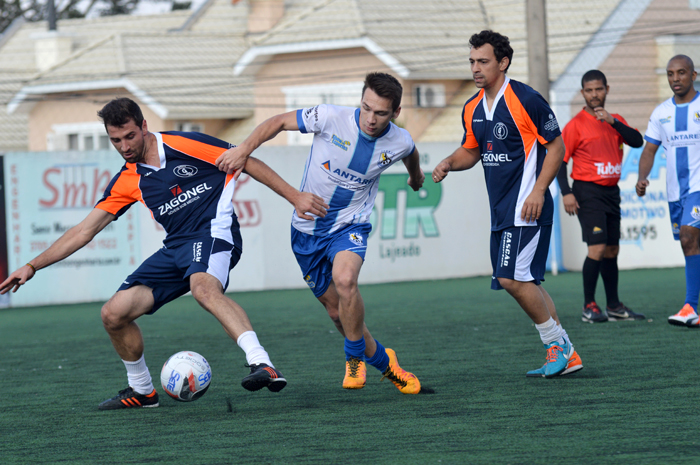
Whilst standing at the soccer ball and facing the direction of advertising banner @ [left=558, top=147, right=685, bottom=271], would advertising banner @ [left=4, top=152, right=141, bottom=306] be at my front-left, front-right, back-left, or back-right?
front-left

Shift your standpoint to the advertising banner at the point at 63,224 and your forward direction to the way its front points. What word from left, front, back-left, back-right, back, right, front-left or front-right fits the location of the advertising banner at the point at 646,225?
left

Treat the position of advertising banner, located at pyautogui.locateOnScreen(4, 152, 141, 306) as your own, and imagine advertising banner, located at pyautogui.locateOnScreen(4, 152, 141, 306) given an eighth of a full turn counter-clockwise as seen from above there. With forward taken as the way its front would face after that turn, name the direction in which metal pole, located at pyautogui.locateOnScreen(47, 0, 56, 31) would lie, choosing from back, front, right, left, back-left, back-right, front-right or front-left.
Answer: back-left

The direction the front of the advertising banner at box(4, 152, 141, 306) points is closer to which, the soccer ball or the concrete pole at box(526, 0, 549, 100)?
the soccer ball

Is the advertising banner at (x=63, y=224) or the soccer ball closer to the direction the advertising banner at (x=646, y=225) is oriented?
the soccer ball

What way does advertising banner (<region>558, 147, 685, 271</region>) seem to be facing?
toward the camera

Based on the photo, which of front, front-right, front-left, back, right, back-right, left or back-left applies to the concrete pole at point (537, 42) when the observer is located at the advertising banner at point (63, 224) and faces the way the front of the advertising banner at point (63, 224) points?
left

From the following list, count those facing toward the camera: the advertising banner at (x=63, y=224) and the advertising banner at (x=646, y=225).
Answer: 2

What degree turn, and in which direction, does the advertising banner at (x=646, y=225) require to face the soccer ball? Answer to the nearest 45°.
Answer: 0° — it already faces it

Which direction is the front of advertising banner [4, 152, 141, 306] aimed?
toward the camera

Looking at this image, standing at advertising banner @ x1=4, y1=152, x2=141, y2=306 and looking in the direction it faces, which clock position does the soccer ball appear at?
The soccer ball is roughly at 12 o'clock from the advertising banner.

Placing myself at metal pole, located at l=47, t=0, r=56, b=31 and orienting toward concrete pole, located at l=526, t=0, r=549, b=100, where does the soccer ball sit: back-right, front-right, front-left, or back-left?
front-right

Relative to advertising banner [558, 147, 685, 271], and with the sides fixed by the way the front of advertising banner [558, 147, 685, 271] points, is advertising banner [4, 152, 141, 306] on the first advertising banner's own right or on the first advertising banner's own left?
on the first advertising banner's own right

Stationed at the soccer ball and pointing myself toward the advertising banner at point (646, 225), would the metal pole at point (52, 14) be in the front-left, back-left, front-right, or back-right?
front-left
